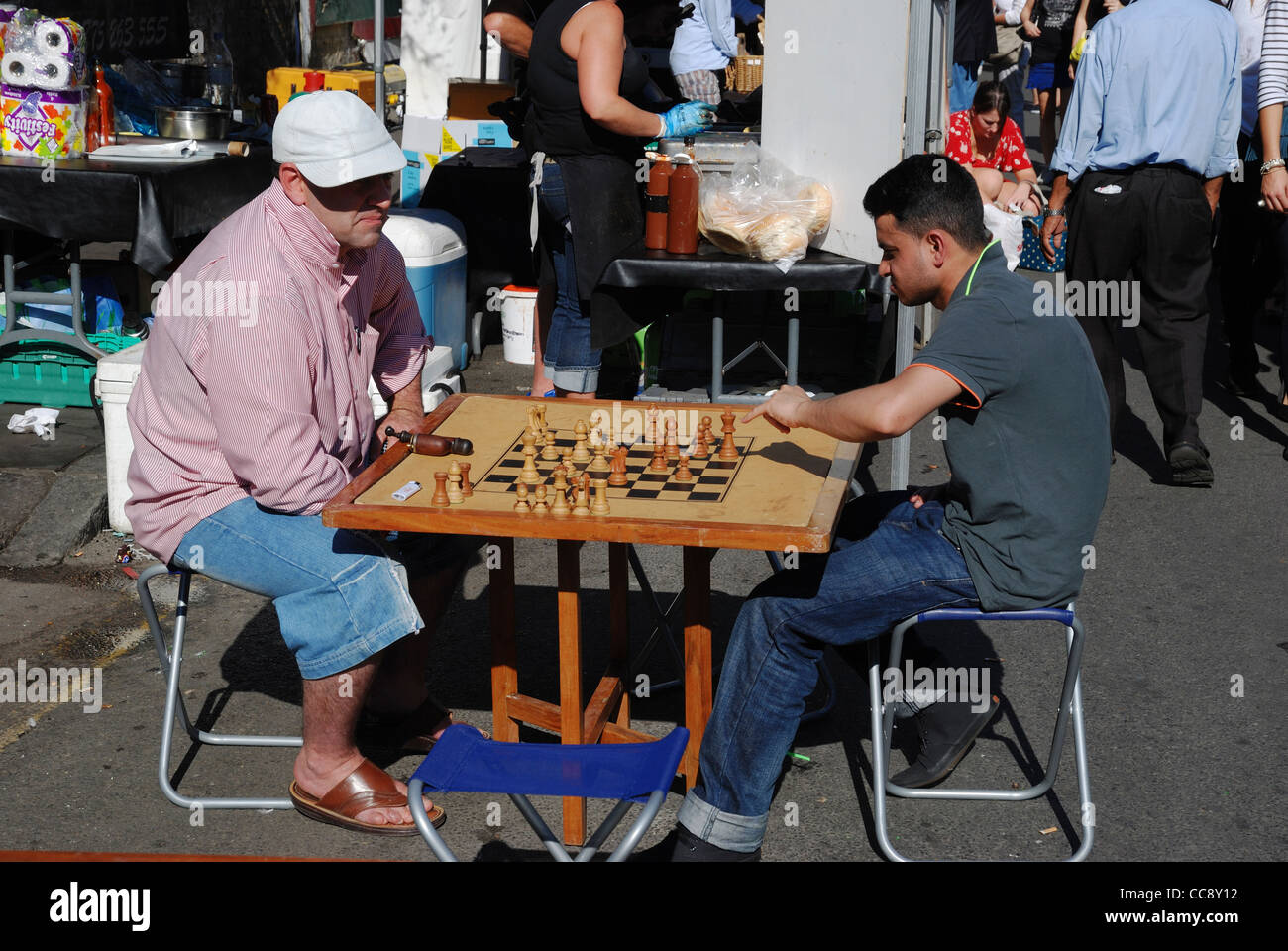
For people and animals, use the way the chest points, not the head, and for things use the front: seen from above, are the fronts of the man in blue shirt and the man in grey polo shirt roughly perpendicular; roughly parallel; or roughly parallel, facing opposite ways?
roughly perpendicular

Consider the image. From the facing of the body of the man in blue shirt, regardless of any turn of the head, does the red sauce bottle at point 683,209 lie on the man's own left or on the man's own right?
on the man's own left

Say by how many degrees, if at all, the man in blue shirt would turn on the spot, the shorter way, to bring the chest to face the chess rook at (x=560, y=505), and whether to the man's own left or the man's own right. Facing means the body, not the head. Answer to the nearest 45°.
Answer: approximately 180°

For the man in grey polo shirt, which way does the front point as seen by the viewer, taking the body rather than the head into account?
to the viewer's left

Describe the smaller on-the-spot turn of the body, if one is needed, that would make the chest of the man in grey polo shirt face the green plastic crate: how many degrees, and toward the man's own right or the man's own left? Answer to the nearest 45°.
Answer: approximately 45° to the man's own right

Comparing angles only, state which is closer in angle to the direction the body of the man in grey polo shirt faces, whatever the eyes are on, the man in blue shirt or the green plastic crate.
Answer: the green plastic crate

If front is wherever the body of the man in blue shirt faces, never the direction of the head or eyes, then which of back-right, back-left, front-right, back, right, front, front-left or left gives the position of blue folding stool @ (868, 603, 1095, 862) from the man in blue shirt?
back

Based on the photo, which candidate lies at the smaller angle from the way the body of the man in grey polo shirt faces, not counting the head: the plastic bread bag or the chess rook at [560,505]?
the chess rook

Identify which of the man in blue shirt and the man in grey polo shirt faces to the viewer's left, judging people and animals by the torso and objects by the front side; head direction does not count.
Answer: the man in grey polo shirt

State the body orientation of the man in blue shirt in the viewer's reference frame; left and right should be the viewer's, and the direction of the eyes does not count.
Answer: facing away from the viewer

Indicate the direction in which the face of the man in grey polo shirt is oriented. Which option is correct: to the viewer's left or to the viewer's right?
to the viewer's left

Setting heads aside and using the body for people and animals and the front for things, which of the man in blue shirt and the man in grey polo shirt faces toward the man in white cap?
the man in grey polo shirt

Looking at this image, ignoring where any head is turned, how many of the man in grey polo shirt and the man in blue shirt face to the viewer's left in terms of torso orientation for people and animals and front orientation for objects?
1
